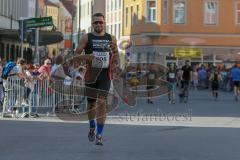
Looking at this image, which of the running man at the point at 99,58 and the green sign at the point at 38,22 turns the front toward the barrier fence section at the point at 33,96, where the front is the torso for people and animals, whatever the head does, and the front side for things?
the green sign

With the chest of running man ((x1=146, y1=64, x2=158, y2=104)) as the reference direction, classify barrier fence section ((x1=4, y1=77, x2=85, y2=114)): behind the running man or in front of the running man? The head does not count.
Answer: in front

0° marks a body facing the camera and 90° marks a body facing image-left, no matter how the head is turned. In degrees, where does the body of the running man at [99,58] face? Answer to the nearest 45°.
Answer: approximately 0°

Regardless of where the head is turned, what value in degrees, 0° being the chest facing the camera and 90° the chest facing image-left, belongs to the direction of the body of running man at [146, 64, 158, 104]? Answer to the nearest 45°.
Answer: approximately 0°

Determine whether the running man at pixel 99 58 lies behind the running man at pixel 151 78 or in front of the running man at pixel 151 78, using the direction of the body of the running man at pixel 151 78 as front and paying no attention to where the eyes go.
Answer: in front

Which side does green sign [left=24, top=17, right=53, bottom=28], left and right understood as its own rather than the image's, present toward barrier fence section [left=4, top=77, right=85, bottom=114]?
front

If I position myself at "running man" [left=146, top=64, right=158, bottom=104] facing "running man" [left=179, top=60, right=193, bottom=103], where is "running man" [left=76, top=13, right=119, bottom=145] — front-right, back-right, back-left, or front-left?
back-right
